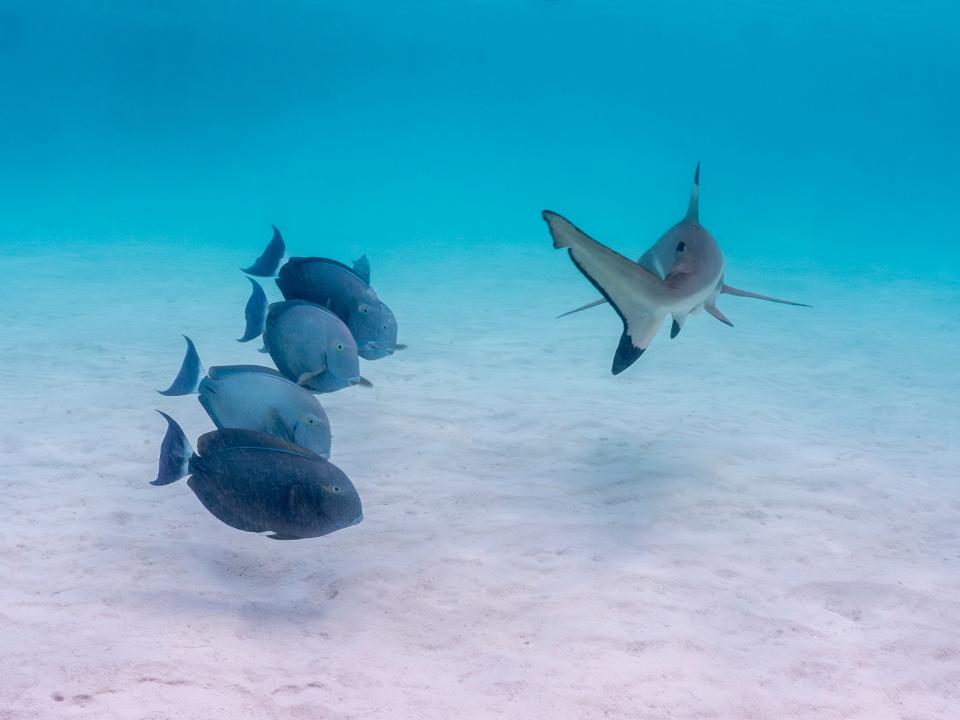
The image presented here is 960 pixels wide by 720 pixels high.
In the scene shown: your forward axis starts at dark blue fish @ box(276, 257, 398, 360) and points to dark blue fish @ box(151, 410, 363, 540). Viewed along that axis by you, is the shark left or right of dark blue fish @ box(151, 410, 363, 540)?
left

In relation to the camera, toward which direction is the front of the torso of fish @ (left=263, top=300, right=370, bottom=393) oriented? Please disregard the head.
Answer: to the viewer's right

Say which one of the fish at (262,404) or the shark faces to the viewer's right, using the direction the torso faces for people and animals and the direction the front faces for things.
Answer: the fish

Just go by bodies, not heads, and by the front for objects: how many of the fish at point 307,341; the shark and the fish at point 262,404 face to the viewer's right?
2

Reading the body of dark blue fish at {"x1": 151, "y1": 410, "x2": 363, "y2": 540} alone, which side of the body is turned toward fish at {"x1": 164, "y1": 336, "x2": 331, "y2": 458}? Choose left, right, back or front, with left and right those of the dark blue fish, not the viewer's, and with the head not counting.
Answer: left

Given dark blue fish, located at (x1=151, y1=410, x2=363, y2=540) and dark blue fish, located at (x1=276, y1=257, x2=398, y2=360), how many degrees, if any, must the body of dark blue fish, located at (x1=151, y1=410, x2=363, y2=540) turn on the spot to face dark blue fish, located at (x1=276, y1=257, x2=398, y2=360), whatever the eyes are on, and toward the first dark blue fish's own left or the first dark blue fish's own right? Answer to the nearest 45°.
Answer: approximately 90° to the first dark blue fish's own left

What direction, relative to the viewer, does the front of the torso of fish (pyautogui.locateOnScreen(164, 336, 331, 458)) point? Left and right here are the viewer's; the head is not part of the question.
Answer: facing to the right of the viewer

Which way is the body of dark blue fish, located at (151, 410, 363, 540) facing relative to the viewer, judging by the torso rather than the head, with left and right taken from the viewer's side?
facing to the right of the viewer
